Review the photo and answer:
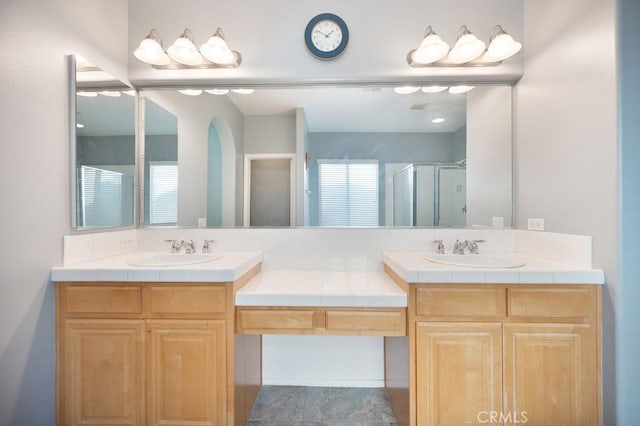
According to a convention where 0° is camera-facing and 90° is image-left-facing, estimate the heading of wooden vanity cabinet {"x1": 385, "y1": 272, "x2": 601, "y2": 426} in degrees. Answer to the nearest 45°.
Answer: approximately 0°

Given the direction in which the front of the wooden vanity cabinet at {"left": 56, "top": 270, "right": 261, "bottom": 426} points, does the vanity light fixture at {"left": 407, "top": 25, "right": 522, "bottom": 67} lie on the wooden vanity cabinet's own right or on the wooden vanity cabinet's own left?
on the wooden vanity cabinet's own left

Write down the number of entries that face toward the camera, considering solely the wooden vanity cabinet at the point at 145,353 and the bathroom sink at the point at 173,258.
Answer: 2

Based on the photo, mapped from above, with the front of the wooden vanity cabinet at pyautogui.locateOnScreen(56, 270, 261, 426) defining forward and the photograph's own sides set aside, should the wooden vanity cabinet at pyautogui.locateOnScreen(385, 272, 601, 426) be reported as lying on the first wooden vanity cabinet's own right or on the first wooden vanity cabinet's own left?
on the first wooden vanity cabinet's own left

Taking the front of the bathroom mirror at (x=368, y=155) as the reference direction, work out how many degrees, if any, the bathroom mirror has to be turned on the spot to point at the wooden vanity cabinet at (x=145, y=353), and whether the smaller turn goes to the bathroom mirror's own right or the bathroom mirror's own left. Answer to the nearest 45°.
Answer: approximately 45° to the bathroom mirror's own right

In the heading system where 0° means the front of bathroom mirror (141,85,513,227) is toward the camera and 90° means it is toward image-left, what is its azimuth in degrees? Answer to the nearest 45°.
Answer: approximately 0°

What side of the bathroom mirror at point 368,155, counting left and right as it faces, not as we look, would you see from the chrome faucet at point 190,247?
right

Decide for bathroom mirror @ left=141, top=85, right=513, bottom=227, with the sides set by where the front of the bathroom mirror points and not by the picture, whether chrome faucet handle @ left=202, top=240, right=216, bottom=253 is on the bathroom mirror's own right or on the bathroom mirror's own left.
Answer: on the bathroom mirror's own right

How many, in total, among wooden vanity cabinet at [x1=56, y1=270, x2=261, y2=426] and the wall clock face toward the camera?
2
